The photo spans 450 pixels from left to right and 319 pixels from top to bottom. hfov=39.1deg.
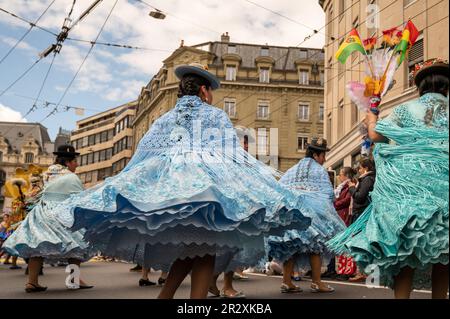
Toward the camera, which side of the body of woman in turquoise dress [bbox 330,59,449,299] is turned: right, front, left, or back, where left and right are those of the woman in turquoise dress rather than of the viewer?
back

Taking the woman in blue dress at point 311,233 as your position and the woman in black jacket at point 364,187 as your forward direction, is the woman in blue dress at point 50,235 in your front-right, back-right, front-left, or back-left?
back-left

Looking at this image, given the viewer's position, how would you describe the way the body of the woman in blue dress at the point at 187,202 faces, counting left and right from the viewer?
facing away from the viewer and to the right of the viewer
